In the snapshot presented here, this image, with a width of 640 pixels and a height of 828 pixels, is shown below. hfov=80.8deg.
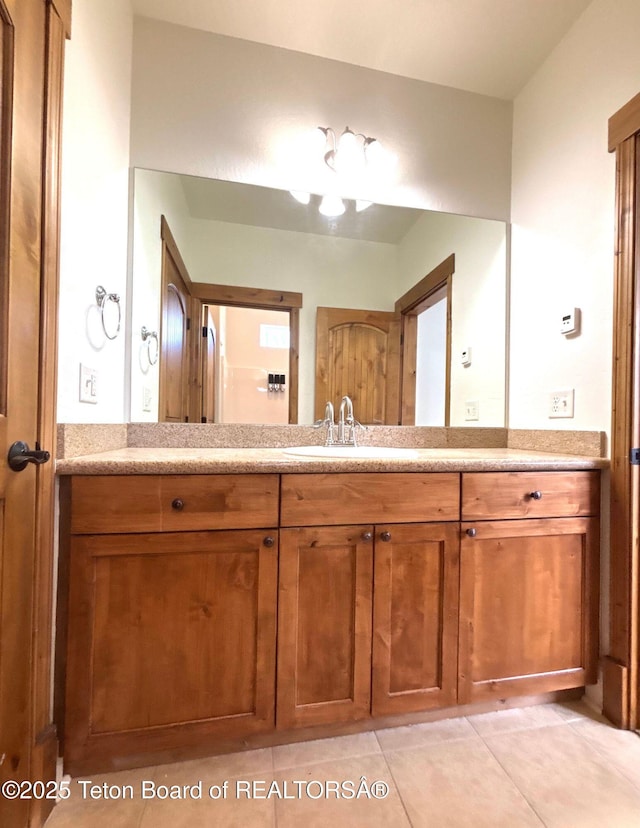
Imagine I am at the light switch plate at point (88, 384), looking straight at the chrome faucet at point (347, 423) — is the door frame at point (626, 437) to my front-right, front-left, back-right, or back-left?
front-right

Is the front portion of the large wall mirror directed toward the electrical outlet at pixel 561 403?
no

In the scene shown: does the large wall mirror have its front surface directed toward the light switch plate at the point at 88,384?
no

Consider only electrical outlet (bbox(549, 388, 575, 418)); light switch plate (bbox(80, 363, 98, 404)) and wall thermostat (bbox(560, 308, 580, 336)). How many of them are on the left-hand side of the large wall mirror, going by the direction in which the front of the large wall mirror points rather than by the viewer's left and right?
2

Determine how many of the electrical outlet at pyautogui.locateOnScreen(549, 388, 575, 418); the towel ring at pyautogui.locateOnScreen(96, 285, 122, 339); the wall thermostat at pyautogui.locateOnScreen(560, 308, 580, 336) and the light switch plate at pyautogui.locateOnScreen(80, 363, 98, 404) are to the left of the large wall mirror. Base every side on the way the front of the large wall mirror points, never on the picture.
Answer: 2

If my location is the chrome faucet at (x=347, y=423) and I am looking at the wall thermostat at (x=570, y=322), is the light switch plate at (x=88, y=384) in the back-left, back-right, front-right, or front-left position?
back-right

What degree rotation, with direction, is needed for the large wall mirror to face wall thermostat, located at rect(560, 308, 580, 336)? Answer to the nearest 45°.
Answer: approximately 90° to its left

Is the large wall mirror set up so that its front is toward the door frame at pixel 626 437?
no

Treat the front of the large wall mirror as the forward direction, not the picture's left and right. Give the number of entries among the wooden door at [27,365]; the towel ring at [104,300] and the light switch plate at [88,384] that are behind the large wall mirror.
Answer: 0

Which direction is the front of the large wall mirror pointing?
toward the camera
